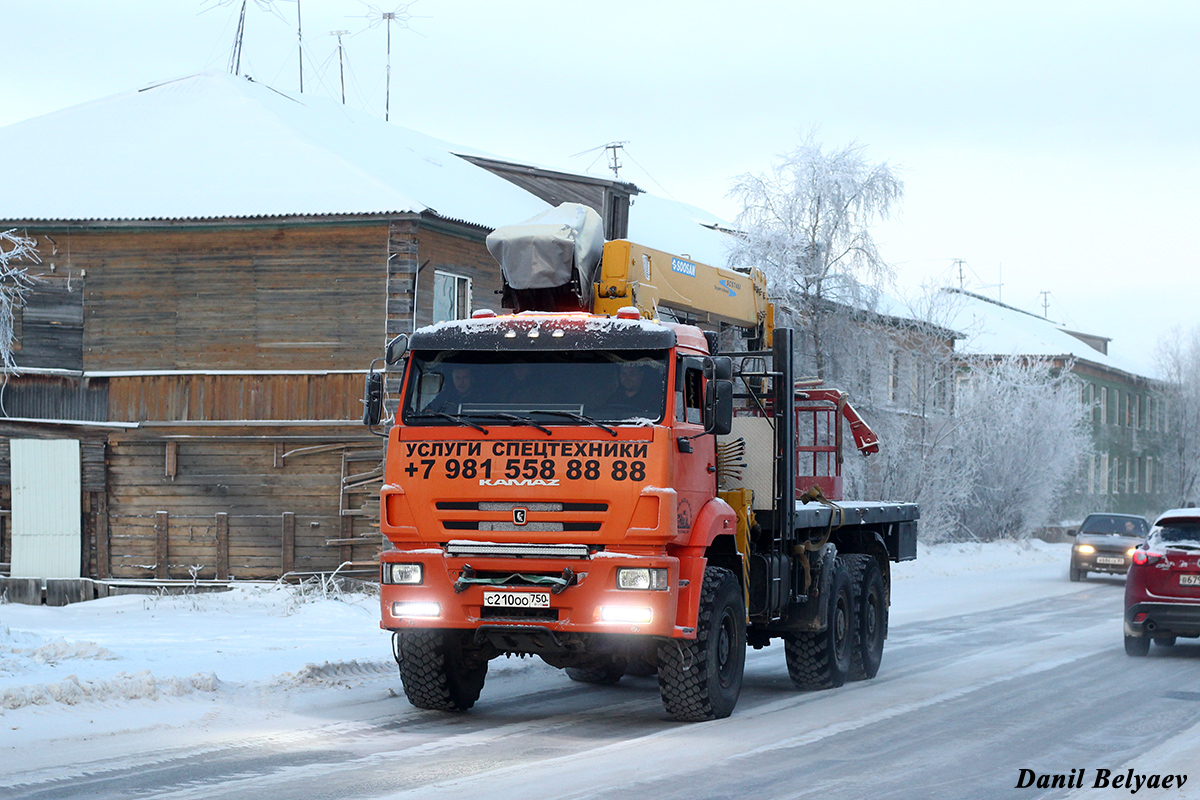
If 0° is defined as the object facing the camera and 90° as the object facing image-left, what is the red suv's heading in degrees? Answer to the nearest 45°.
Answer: approximately 180°

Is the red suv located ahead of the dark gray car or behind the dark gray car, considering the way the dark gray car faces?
ahead

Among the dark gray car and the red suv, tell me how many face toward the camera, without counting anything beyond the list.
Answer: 1

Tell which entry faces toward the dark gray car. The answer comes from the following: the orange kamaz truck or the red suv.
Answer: the red suv

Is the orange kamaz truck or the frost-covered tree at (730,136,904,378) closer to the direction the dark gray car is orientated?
the orange kamaz truck

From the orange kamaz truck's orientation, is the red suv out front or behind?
behind

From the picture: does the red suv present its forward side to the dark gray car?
yes

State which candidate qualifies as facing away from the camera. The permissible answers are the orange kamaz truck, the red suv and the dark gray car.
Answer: the red suv

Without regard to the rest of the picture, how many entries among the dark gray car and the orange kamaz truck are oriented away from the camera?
0

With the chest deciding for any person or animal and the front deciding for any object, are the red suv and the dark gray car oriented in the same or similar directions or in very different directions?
very different directions

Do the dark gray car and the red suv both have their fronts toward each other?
yes

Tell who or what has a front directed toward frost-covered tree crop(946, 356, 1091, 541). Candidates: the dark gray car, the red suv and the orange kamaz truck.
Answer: the red suv
